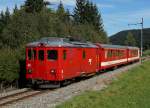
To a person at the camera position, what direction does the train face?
facing the viewer and to the left of the viewer

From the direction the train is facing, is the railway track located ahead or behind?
ahead
